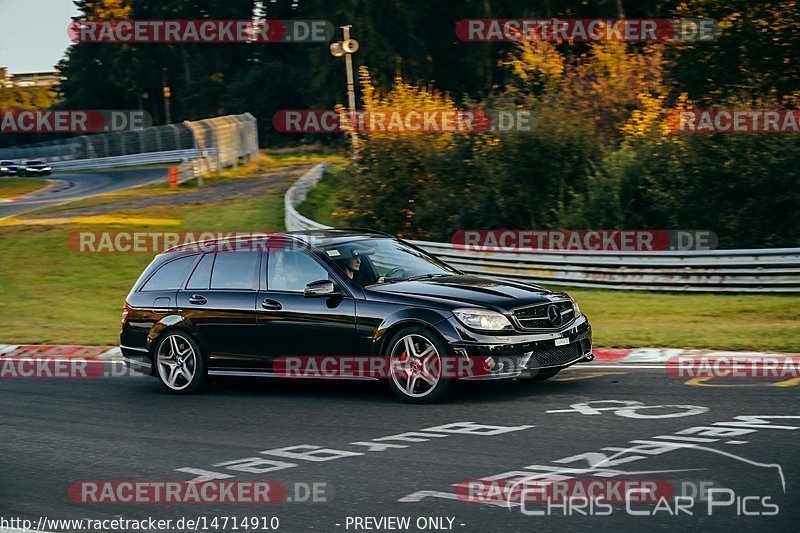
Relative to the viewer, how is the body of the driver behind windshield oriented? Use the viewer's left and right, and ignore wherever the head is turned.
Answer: facing the viewer and to the right of the viewer

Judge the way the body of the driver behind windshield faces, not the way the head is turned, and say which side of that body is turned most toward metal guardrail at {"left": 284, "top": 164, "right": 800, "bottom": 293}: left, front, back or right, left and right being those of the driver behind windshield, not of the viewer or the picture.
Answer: left

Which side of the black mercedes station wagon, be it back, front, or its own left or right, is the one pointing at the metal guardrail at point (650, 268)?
left
